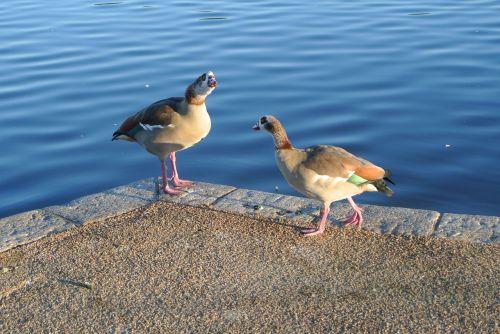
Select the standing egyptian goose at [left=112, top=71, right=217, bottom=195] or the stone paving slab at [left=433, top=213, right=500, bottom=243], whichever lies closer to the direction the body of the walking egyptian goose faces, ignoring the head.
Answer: the standing egyptian goose

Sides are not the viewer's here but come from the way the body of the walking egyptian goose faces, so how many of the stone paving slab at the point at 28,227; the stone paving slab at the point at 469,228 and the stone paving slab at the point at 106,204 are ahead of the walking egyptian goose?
2

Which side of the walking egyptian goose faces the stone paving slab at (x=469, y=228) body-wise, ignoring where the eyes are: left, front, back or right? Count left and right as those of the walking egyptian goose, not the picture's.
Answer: back

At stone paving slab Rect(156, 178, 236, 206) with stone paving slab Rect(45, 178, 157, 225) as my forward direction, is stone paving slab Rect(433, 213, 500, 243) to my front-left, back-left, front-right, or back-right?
back-left

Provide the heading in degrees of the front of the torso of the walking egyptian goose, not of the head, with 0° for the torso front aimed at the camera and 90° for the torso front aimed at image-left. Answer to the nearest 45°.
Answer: approximately 90°

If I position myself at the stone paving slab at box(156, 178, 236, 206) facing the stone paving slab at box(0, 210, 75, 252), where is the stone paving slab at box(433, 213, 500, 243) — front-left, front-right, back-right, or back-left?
back-left

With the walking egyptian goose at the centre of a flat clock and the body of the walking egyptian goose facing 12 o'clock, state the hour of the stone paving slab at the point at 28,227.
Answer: The stone paving slab is roughly at 12 o'clock from the walking egyptian goose.

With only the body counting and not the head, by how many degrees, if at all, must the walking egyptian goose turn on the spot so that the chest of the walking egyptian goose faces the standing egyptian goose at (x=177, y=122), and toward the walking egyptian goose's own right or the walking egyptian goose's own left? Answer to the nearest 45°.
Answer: approximately 45° to the walking egyptian goose's own right

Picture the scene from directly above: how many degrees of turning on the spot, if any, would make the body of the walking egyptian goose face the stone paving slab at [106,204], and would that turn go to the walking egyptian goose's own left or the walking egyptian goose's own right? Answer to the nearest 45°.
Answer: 0° — it already faces it
